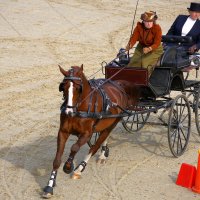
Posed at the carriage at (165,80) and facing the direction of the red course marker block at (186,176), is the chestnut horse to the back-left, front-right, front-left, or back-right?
front-right

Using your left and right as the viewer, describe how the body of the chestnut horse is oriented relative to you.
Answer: facing the viewer and to the left of the viewer

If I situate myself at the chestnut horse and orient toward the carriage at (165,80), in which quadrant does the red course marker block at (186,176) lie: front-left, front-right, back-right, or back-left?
front-right

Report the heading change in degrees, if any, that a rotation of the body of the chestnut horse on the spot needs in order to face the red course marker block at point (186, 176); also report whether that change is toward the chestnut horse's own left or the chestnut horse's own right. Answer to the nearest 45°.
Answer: approximately 135° to the chestnut horse's own left

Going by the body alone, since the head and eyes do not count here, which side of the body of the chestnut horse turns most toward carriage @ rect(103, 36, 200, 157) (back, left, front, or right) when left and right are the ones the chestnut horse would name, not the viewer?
back

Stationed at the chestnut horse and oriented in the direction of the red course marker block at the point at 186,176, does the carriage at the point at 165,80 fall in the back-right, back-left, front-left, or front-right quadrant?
front-left
